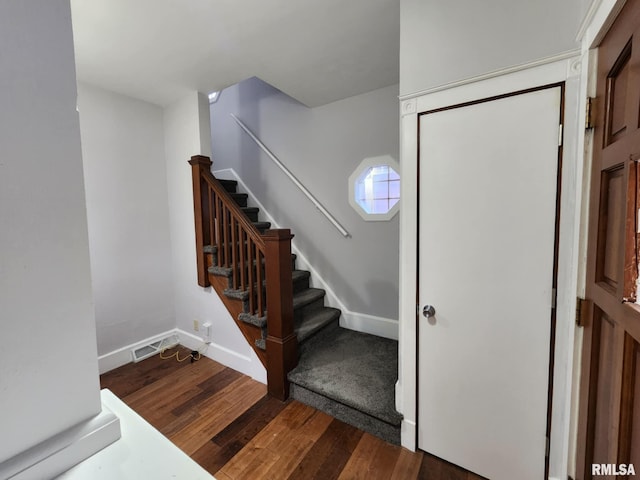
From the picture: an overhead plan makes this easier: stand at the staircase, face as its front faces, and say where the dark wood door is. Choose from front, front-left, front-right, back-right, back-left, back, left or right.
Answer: front

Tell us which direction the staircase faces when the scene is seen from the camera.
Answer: facing the viewer and to the right of the viewer

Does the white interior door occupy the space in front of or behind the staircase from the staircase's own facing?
in front
